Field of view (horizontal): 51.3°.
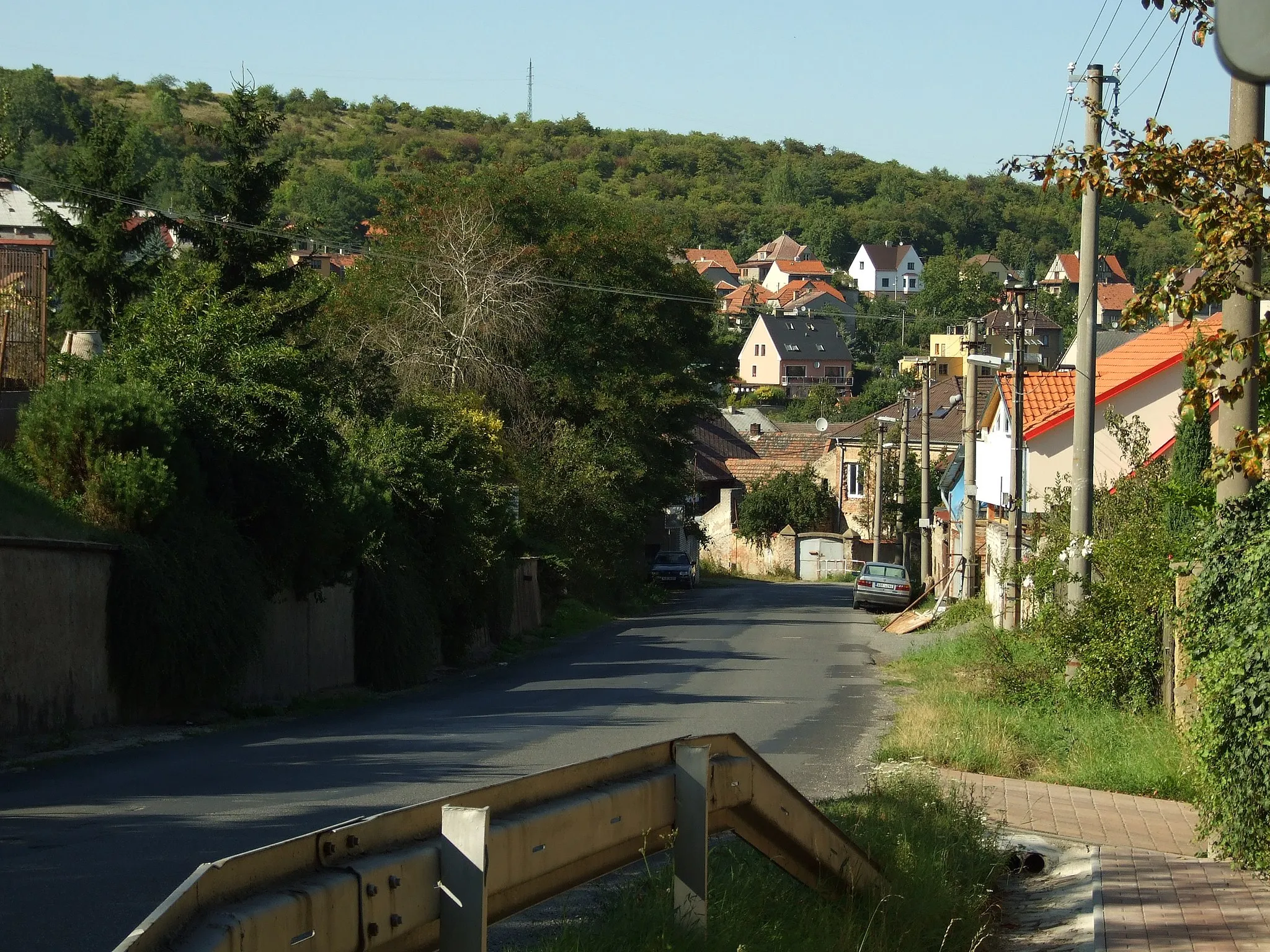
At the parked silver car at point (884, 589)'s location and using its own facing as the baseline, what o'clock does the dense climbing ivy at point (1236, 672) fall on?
The dense climbing ivy is roughly at 6 o'clock from the parked silver car.

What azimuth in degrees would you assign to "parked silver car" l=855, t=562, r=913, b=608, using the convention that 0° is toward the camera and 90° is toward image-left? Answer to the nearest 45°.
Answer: approximately 180°

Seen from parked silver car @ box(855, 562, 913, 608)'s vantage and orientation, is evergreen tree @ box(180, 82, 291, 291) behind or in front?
behind

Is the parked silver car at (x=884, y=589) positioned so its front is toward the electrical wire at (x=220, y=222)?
no

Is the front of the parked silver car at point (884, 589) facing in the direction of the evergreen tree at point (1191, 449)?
no
